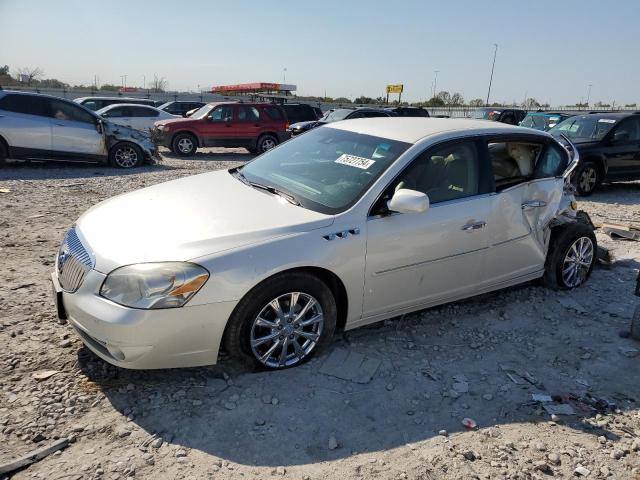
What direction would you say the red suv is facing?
to the viewer's left

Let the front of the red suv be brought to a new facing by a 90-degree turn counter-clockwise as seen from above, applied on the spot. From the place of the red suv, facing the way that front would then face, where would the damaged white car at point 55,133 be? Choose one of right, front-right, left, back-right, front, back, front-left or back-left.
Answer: front-right

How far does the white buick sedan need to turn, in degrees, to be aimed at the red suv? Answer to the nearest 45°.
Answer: approximately 135° to its right

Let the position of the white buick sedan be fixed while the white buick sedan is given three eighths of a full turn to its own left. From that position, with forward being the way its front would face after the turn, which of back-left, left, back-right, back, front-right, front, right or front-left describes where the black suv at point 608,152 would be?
front-left

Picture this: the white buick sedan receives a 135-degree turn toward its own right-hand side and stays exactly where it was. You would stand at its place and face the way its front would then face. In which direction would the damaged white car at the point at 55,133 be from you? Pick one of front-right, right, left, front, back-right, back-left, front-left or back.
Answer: front-left

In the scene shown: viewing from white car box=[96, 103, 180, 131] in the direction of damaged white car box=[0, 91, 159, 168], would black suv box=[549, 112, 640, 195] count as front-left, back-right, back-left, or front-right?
front-left

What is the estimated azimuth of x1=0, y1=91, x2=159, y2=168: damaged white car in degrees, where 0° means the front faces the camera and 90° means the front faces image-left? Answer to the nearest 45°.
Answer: approximately 270°

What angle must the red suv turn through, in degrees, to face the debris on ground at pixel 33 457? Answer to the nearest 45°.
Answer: approximately 90° to its left

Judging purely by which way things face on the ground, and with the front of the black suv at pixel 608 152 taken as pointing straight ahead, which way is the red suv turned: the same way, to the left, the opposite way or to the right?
the same way

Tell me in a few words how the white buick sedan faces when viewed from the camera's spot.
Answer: facing the viewer and to the left of the viewer

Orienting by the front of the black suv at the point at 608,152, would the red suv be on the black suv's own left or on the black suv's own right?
on the black suv's own right

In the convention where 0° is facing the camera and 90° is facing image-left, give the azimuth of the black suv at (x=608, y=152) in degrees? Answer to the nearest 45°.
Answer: approximately 45°

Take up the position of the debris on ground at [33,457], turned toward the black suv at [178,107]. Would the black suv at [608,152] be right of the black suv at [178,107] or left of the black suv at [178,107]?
right

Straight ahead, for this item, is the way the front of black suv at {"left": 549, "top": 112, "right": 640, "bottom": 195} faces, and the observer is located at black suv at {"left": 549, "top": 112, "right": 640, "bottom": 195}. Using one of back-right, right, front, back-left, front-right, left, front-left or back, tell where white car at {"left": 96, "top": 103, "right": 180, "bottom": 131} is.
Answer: front-right

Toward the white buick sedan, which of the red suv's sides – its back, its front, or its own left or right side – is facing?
left

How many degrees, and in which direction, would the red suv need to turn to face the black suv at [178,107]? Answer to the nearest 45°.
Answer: approximately 90° to its right
